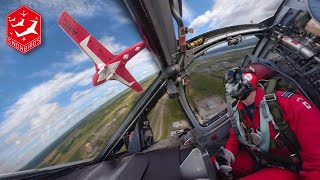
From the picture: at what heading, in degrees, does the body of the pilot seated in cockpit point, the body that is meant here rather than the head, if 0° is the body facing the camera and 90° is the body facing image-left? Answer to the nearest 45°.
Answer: approximately 45°
